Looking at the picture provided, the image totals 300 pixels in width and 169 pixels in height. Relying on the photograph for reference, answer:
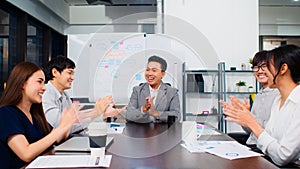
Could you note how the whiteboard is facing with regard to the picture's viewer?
facing the viewer

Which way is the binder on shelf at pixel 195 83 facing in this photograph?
toward the camera

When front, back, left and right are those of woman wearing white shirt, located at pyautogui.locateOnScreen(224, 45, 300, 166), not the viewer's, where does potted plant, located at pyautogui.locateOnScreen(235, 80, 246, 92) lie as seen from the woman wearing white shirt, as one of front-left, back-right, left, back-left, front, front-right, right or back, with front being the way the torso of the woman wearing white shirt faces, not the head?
right

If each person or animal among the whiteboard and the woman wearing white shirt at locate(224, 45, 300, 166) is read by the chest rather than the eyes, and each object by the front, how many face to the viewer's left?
1

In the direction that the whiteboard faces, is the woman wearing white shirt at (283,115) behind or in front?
in front

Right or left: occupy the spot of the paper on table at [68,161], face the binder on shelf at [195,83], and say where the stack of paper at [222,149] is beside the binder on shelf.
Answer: right

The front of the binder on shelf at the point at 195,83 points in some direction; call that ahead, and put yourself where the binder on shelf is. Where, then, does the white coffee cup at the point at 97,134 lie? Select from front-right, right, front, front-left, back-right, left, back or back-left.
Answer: front

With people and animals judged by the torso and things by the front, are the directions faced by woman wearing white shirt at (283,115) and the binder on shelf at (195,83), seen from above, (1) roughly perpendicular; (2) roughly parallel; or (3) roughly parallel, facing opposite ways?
roughly perpendicular

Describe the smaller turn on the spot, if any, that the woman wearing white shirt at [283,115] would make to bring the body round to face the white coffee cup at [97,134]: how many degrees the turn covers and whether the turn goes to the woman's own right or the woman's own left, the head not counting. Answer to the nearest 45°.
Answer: approximately 45° to the woman's own left

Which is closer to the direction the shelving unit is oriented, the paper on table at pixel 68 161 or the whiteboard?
the paper on table

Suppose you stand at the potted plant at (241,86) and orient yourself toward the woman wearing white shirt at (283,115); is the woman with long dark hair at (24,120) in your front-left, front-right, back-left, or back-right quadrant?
front-right

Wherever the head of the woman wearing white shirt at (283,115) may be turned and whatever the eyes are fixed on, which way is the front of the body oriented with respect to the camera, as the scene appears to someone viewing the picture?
to the viewer's left

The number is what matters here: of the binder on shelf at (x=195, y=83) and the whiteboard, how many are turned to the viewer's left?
0

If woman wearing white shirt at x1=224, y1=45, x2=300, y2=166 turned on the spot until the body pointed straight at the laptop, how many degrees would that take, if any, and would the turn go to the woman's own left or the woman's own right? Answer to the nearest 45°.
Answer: approximately 45° to the woman's own left
